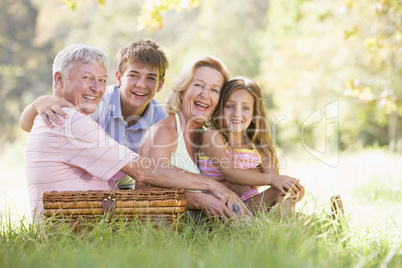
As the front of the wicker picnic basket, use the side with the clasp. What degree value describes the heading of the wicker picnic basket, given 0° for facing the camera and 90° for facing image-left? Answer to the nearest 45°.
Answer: approximately 0°

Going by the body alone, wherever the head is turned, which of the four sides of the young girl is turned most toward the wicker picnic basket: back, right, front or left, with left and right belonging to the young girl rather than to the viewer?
right

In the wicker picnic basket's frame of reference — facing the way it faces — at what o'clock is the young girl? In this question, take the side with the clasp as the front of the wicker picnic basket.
The young girl is roughly at 8 o'clock from the wicker picnic basket.

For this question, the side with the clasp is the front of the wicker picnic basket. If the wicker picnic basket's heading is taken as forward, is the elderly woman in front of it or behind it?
behind
